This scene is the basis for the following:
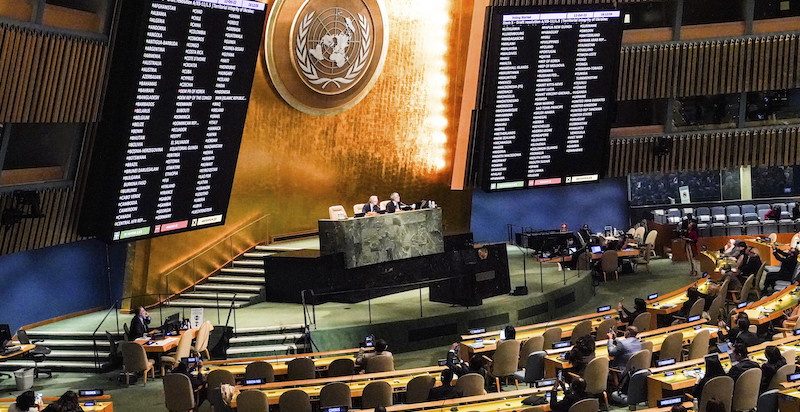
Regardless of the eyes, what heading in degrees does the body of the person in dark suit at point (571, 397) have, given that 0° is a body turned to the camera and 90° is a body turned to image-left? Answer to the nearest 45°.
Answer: approximately 135°

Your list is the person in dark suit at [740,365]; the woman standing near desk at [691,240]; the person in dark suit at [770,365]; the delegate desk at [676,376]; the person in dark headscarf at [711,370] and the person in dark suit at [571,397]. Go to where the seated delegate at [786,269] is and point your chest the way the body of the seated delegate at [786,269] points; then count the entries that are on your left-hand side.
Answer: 5

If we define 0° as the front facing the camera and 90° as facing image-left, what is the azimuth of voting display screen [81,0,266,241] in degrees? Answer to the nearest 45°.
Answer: approximately 315°

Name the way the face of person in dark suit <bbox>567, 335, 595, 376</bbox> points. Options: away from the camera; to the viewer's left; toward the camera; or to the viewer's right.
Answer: away from the camera

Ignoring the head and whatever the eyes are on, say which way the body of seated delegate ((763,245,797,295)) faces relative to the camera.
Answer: to the viewer's left

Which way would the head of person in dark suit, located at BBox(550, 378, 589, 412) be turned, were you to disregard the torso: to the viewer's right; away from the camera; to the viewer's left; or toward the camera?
away from the camera

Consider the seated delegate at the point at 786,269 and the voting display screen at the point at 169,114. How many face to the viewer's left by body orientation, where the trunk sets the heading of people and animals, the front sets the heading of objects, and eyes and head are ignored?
1

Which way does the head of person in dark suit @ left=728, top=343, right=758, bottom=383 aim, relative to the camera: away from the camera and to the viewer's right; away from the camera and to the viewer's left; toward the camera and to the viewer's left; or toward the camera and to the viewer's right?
away from the camera and to the viewer's left

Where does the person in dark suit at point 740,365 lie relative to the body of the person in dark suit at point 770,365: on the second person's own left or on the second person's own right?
on the second person's own left

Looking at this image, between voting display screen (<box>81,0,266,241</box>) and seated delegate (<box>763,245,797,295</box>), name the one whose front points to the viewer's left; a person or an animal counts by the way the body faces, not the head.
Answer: the seated delegate

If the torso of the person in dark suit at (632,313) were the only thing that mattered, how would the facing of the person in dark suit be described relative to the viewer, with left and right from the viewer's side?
facing away from the viewer and to the left of the viewer
